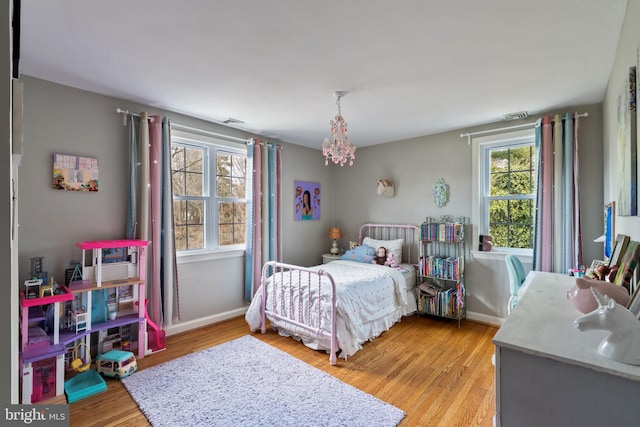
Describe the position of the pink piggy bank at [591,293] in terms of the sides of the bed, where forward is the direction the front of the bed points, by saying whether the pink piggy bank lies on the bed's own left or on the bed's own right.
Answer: on the bed's own left

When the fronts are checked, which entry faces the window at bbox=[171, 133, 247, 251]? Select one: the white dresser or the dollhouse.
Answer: the white dresser

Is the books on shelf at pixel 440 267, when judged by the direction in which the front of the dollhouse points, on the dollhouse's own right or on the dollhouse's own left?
on the dollhouse's own left

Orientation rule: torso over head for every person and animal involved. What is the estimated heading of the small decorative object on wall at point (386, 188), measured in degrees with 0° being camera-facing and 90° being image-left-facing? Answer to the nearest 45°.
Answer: approximately 45°

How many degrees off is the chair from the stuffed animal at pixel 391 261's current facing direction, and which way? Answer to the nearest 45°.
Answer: approximately 90° to its left

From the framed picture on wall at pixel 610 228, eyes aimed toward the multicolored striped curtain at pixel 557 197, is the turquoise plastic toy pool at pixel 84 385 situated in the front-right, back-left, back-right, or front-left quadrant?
back-left

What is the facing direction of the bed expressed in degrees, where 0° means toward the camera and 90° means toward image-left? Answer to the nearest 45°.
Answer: approximately 45°

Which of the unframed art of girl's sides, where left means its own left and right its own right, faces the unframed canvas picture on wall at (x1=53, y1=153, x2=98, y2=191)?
right

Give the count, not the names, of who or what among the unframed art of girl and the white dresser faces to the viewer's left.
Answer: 1
